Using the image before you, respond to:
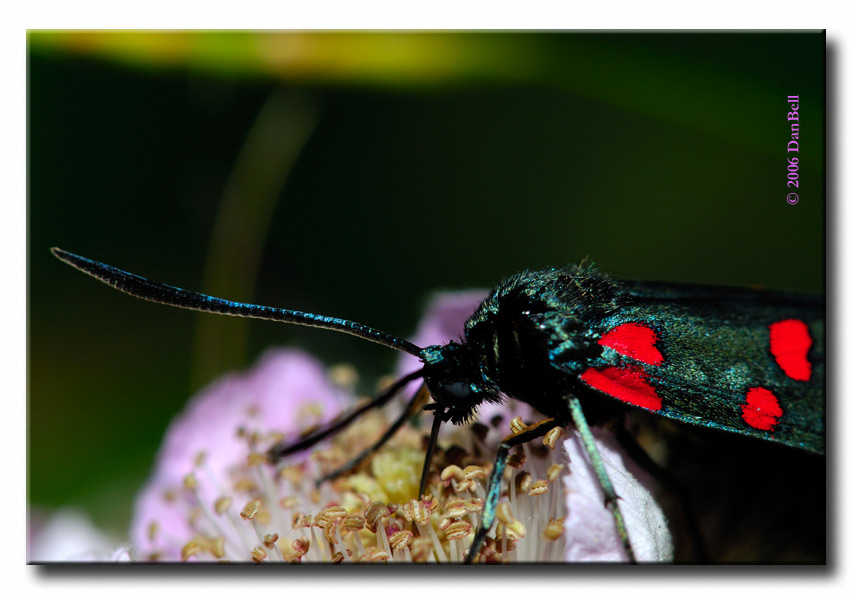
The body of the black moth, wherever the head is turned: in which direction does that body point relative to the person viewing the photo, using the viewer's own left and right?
facing to the left of the viewer
